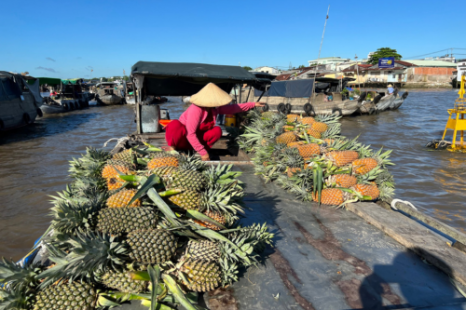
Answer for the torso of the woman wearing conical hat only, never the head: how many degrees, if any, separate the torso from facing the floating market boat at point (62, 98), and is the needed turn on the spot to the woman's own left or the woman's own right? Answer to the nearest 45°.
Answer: approximately 180°

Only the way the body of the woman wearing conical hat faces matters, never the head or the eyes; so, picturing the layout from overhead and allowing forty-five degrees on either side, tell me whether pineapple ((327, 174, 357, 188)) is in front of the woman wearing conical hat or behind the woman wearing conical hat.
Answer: in front

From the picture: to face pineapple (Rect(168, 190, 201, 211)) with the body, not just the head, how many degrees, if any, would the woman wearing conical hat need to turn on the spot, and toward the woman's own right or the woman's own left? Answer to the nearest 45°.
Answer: approximately 45° to the woman's own right

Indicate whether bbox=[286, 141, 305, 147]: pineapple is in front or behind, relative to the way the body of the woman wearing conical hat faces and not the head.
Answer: in front

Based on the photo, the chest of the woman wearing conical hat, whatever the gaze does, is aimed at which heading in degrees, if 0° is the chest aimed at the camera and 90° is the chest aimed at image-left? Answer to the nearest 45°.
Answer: approximately 315°
